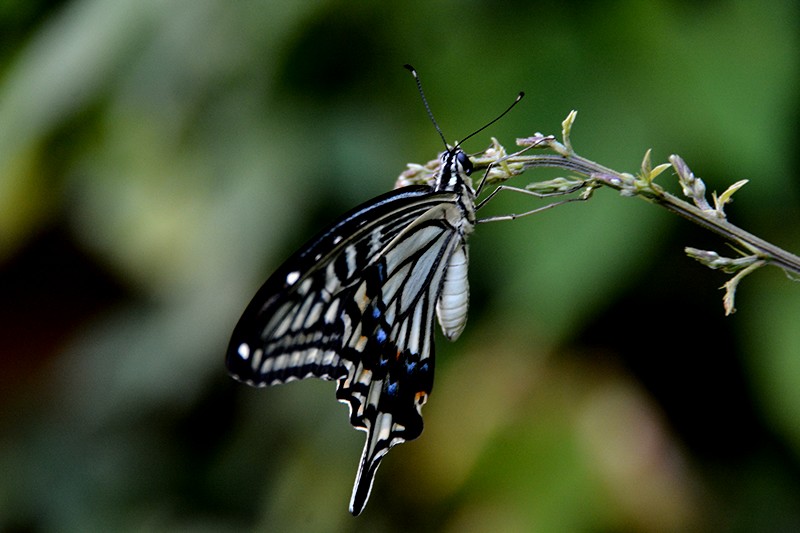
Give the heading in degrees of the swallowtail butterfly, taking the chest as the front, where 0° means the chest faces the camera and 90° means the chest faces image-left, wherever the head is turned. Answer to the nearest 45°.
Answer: approximately 270°
